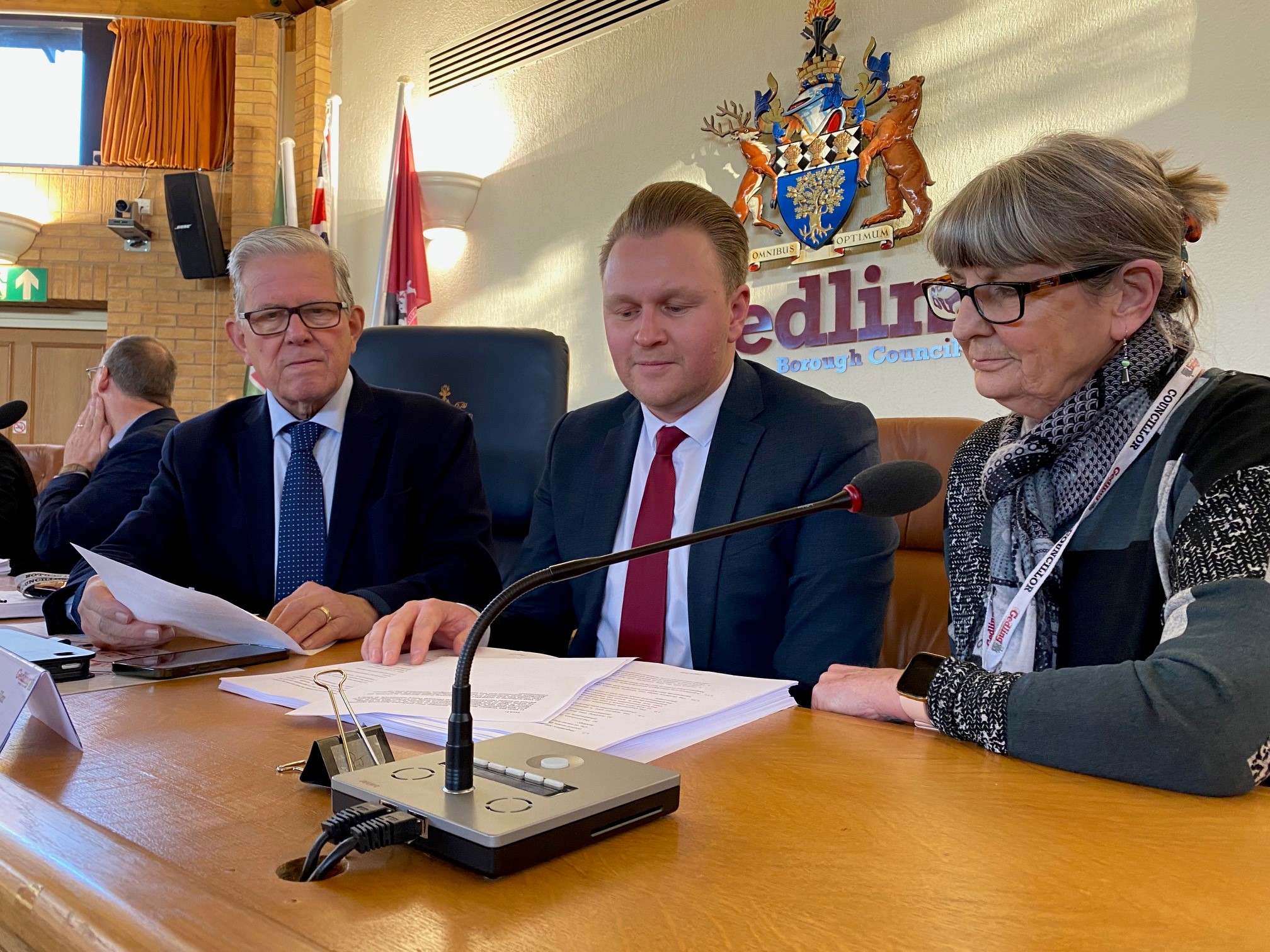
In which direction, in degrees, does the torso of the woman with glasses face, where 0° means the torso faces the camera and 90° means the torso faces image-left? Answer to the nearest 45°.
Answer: approximately 45°

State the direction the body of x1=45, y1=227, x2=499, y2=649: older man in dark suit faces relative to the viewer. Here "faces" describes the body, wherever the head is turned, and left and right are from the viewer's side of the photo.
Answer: facing the viewer

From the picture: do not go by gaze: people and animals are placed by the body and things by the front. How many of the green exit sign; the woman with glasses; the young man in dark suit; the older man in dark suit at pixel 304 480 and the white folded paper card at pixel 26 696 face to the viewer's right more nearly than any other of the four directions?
0

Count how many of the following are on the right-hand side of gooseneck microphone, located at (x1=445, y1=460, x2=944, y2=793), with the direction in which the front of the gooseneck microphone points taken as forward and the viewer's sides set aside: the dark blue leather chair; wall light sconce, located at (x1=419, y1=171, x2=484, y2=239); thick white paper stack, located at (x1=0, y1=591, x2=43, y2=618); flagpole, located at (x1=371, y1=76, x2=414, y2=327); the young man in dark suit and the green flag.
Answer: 0

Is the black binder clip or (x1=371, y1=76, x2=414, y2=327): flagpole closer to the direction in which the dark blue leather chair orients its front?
the black binder clip

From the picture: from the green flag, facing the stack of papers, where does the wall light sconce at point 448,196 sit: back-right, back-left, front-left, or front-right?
front-left

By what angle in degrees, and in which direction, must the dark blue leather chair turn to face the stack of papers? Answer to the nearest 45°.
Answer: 0° — it already faces it

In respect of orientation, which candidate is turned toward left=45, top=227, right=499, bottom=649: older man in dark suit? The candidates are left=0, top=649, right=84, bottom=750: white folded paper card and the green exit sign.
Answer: the green exit sign

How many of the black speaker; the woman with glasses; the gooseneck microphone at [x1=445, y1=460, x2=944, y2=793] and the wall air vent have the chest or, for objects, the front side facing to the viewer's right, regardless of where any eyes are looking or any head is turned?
1

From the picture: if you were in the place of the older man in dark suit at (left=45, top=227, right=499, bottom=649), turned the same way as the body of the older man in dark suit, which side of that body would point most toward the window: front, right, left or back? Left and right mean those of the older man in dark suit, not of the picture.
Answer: back

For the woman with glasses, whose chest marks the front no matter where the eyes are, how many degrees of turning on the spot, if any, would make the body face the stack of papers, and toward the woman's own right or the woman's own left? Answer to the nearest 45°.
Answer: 0° — they already face it

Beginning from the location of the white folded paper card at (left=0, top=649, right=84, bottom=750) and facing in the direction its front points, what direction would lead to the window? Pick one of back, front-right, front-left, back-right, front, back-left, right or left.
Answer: back-right

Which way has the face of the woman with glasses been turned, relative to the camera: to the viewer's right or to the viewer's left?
to the viewer's left

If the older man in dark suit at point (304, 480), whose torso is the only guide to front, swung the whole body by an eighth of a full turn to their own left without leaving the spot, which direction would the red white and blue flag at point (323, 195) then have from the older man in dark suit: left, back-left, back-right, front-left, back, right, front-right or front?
back-left

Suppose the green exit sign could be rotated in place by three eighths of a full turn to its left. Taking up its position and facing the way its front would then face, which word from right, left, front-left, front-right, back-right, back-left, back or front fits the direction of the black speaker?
right

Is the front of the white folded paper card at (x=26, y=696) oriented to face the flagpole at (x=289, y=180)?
no

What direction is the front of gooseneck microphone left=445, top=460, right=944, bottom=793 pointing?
to the viewer's right
